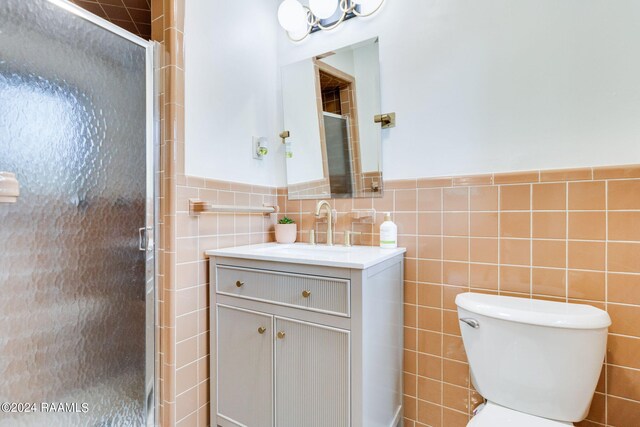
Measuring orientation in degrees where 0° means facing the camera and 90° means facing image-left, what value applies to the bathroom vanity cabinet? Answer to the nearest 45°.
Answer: approximately 45°

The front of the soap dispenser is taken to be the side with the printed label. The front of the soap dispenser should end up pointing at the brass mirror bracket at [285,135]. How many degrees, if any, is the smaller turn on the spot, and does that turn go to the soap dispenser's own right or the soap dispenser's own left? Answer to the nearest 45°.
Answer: approximately 90° to the soap dispenser's own right
